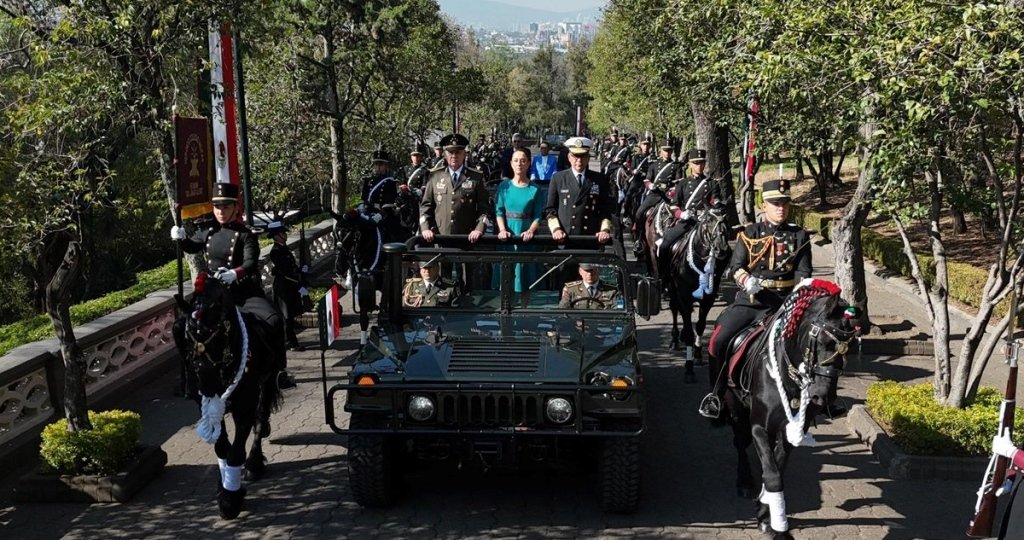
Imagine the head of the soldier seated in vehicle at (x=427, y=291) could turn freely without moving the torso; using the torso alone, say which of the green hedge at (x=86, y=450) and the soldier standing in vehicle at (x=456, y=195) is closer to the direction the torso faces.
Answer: the green hedge

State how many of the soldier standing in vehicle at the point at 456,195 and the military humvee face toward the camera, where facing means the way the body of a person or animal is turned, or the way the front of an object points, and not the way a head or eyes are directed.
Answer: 2

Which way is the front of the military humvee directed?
toward the camera

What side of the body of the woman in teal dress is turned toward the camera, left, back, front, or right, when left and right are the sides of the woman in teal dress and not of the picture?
front

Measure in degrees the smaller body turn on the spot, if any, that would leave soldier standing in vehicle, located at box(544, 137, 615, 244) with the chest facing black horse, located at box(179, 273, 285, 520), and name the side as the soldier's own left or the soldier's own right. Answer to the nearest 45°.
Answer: approximately 45° to the soldier's own right

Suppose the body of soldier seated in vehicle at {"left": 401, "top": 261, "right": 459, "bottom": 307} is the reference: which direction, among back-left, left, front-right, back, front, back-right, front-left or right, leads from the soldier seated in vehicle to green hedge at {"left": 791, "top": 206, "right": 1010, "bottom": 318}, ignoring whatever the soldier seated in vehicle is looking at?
back-left

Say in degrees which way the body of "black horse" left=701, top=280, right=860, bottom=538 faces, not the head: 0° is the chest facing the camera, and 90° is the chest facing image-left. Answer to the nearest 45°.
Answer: approximately 315°

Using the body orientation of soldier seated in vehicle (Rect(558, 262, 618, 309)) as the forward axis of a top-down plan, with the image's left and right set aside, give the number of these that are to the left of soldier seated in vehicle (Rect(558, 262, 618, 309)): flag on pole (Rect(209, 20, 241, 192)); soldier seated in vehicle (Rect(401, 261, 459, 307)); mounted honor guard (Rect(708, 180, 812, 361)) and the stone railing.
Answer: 1

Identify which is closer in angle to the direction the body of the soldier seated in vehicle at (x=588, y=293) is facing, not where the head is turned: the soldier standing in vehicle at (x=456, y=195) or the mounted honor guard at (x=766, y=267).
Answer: the mounted honor guard

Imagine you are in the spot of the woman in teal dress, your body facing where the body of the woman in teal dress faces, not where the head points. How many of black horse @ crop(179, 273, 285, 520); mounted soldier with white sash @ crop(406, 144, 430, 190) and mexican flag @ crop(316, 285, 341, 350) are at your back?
1

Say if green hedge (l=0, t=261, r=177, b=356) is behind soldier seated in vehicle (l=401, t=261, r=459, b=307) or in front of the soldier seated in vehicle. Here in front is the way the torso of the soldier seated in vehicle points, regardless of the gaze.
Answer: behind

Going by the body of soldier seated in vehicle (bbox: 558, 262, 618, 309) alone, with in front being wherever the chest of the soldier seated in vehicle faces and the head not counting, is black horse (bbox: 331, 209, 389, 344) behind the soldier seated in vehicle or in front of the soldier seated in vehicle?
behind
